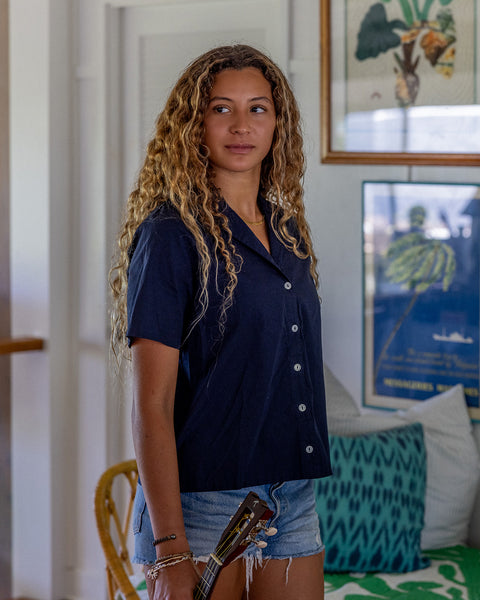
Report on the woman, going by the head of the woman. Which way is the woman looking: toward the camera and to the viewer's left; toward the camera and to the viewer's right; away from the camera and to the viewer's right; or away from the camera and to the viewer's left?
toward the camera and to the viewer's right

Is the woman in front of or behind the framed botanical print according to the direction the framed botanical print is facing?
in front

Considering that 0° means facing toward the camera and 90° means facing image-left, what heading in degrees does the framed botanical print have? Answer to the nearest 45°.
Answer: approximately 0°

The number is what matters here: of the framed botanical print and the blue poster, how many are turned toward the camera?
2

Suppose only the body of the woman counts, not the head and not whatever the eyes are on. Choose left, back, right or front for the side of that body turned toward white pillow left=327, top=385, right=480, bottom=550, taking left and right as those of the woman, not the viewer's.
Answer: left
